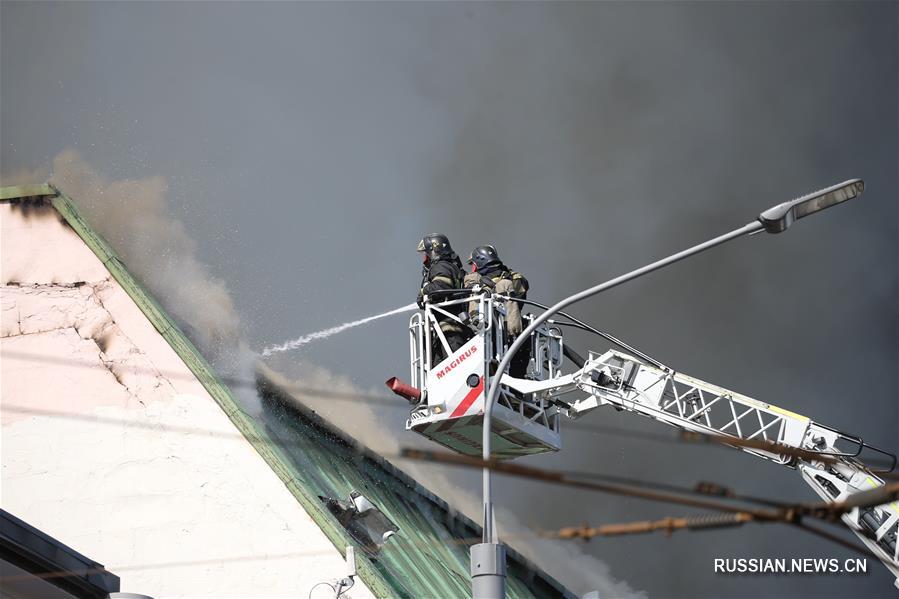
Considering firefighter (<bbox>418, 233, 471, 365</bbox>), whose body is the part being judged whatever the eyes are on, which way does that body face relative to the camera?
to the viewer's left

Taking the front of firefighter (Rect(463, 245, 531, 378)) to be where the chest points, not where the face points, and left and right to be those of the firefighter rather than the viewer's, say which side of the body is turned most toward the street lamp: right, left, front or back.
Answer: back

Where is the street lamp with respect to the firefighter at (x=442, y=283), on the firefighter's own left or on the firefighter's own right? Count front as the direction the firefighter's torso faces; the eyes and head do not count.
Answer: on the firefighter's own left

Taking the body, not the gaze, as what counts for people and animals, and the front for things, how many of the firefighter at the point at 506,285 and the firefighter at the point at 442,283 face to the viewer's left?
2

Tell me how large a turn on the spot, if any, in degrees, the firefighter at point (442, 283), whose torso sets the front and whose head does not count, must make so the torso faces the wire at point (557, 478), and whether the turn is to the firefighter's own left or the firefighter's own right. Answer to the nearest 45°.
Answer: approximately 90° to the firefighter's own left

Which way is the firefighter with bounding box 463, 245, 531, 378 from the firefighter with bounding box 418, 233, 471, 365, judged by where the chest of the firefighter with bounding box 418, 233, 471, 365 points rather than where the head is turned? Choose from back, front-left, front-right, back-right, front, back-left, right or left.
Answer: back

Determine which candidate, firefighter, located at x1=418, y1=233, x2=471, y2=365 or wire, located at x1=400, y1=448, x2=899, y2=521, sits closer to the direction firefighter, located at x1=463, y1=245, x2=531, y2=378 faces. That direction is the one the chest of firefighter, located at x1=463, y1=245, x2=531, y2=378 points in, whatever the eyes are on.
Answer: the firefighter

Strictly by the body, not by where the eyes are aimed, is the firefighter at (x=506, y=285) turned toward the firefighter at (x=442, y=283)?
yes

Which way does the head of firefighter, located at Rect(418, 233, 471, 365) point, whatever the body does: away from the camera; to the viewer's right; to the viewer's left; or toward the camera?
to the viewer's left

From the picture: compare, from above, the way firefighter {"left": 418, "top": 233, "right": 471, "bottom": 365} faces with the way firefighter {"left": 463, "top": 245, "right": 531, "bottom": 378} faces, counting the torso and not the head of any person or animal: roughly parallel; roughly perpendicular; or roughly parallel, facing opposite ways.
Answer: roughly parallel

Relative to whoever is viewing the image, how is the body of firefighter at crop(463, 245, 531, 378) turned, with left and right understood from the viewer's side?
facing to the left of the viewer

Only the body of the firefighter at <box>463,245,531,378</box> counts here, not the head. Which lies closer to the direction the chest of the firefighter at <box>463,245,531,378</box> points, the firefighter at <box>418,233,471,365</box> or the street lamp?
the firefighter
